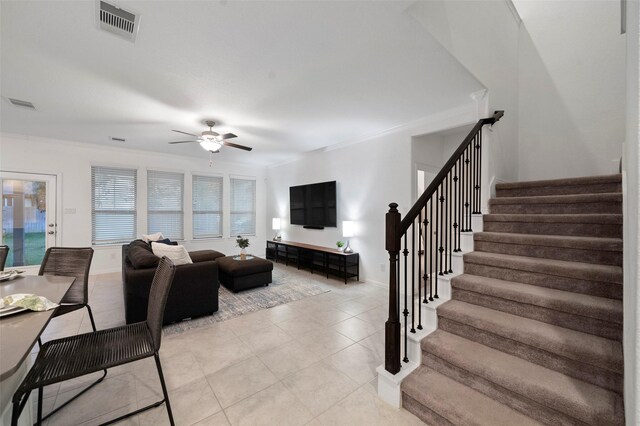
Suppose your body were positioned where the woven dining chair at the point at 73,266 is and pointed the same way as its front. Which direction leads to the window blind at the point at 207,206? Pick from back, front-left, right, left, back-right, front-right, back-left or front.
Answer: back

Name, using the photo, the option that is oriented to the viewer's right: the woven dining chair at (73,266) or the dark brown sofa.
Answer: the dark brown sofa

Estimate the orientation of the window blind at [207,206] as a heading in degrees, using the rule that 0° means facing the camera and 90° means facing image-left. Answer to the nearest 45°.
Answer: approximately 0°

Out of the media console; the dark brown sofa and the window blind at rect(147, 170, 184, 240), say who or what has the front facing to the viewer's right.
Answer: the dark brown sofa

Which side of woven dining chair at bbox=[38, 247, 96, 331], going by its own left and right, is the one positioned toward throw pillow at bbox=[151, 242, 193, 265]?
back

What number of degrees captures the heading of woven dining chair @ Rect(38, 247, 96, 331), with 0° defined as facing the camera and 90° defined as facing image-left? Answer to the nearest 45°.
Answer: approximately 45°

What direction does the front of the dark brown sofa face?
to the viewer's right

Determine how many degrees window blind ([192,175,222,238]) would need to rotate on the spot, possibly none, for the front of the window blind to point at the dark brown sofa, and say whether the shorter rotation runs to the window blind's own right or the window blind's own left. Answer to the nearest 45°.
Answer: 0° — it already faces it

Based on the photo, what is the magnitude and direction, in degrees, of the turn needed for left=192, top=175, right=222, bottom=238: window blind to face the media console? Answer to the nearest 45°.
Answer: approximately 45° to its left

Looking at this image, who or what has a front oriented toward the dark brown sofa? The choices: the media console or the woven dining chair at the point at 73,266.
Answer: the media console

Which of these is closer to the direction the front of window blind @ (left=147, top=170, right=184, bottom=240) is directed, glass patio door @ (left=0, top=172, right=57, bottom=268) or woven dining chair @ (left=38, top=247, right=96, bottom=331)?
the woven dining chair

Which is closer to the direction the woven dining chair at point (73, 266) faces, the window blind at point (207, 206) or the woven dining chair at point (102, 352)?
the woven dining chair
